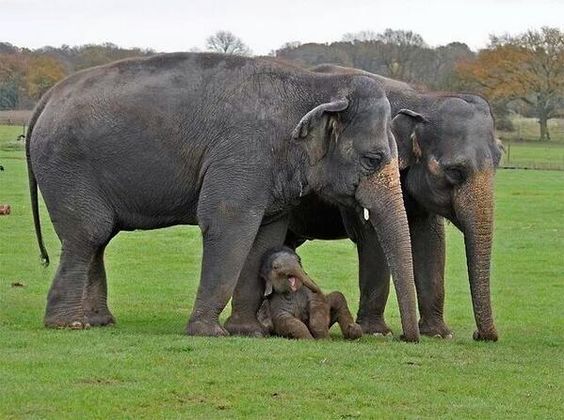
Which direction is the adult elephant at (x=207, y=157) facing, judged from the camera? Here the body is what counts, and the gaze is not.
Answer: to the viewer's right

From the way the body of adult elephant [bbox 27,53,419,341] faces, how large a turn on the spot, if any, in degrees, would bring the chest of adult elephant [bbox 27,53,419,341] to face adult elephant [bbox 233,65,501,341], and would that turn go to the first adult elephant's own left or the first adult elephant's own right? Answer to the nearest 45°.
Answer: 0° — it already faces it

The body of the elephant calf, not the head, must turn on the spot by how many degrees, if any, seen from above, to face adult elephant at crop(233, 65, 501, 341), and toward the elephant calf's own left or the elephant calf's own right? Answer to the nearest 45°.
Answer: approximately 90° to the elephant calf's own left

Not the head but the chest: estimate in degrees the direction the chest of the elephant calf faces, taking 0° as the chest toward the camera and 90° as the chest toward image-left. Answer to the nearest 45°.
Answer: approximately 315°
